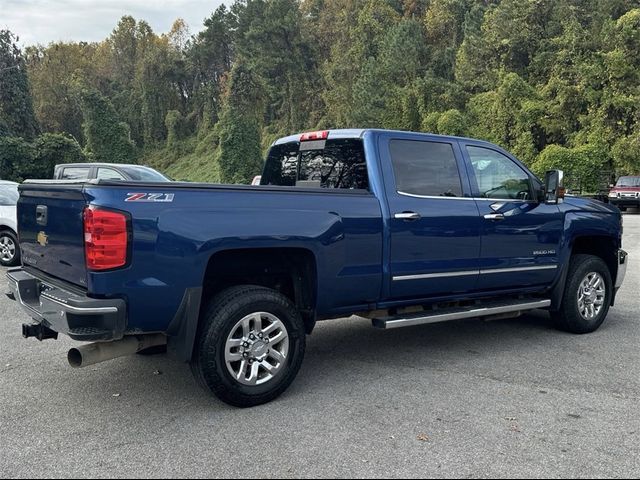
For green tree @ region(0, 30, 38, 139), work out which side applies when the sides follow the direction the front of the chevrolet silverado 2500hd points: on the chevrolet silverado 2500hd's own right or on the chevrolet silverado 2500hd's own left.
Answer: on the chevrolet silverado 2500hd's own left

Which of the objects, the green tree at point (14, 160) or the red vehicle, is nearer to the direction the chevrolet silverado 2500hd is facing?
the red vehicle

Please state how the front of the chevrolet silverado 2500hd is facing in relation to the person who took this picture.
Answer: facing away from the viewer and to the right of the viewer

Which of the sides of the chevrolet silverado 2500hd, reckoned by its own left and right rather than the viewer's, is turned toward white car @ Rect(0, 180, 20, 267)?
left

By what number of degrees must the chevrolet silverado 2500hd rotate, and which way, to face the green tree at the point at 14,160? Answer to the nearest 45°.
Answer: approximately 90° to its left

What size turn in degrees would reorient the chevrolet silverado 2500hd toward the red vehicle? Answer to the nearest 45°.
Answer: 0° — it already faces it

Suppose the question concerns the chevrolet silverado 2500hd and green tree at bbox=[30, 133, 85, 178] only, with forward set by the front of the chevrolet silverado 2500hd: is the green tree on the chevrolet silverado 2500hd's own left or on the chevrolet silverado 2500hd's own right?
on the chevrolet silverado 2500hd's own left

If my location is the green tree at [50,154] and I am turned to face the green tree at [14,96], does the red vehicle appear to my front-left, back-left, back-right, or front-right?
back-right

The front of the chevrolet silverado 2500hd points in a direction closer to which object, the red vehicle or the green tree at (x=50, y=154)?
the red vehicle
